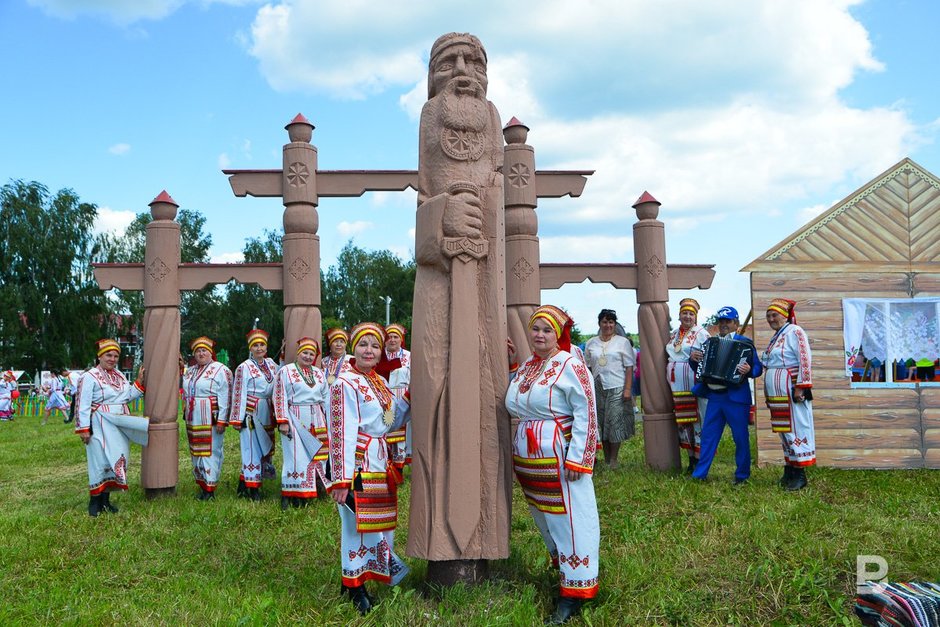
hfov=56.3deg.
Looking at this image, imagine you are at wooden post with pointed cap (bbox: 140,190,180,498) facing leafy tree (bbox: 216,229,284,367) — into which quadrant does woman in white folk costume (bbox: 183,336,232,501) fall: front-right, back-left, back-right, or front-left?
back-right

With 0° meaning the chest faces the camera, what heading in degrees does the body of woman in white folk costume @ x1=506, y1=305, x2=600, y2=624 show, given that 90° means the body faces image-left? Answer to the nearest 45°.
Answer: approximately 45°

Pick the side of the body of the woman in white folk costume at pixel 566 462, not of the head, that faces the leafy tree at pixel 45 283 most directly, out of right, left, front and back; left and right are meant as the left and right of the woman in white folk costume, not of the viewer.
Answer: right

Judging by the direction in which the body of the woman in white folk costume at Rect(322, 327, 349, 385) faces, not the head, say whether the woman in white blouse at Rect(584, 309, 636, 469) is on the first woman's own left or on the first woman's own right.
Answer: on the first woman's own left

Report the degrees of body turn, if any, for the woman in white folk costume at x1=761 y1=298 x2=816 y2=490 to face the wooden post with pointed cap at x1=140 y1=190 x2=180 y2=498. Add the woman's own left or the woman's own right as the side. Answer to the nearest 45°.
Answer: approximately 45° to the woman's own right

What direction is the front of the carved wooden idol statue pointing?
toward the camera

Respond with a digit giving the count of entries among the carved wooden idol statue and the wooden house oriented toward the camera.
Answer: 2

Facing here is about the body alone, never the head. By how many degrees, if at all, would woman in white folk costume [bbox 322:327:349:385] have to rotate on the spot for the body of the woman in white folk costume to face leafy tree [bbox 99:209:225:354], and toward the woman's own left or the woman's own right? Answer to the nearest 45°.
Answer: approximately 180°

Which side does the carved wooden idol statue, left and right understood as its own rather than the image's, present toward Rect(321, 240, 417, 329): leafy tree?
back

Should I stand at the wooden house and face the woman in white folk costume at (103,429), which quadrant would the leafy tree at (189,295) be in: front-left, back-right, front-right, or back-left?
front-right

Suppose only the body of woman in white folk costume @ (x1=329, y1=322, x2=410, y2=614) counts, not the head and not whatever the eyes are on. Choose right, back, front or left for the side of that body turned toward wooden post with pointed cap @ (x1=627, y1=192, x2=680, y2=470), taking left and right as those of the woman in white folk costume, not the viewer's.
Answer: left

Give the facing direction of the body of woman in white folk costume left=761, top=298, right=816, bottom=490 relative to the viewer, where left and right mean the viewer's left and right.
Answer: facing the viewer and to the left of the viewer

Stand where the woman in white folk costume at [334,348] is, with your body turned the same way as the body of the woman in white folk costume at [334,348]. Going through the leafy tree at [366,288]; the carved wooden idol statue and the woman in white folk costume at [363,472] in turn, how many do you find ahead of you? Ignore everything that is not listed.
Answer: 2

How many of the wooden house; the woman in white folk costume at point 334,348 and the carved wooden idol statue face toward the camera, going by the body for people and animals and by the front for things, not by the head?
3

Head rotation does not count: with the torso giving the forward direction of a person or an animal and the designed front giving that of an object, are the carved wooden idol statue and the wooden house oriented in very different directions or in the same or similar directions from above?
same or similar directions

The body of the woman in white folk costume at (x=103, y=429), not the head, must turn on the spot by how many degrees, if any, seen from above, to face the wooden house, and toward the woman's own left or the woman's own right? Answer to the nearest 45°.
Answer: approximately 45° to the woman's own left

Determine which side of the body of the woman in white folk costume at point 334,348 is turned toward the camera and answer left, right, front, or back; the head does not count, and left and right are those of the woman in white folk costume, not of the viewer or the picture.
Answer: front
